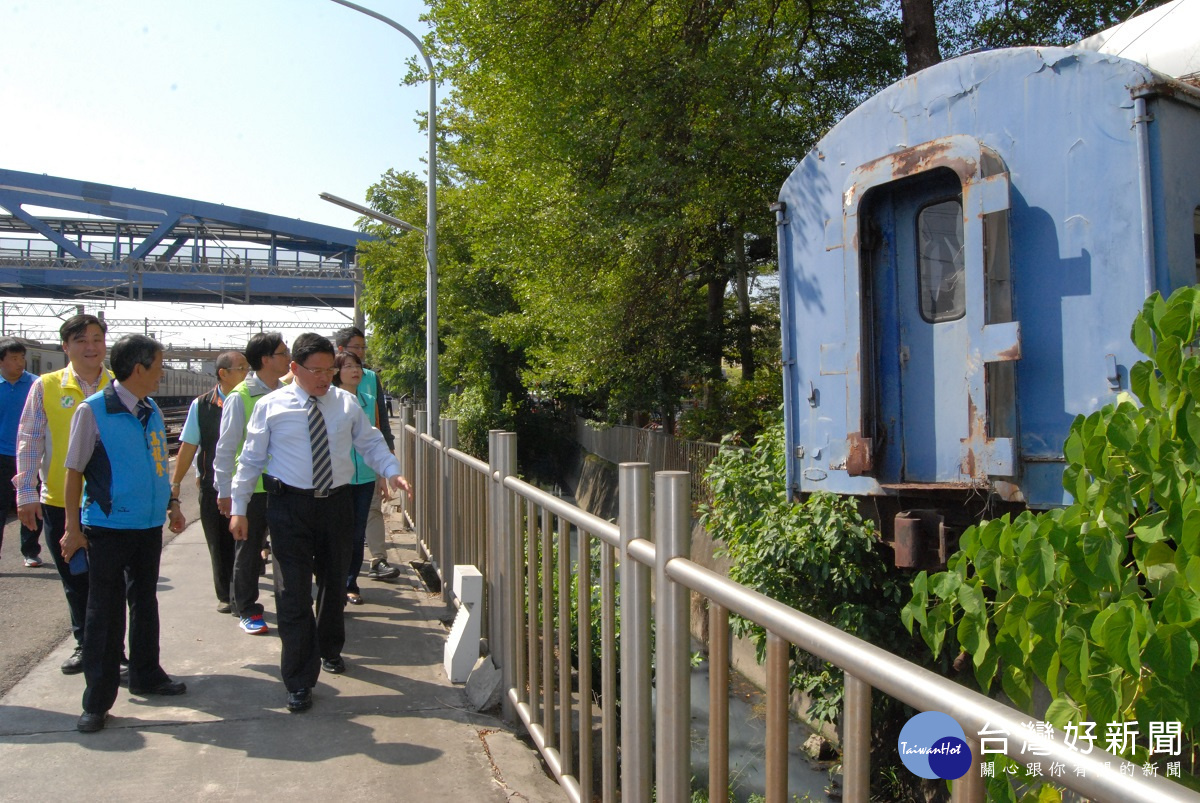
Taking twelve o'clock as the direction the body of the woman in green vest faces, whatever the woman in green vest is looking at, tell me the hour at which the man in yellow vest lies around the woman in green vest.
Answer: The man in yellow vest is roughly at 2 o'clock from the woman in green vest.

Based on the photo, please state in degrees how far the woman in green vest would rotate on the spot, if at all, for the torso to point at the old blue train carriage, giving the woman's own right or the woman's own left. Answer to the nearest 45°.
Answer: approximately 45° to the woman's own left

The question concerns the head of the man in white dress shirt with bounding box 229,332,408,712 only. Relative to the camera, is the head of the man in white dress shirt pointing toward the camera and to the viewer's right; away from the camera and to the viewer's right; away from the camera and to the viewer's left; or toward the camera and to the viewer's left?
toward the camera and to the viewer's right

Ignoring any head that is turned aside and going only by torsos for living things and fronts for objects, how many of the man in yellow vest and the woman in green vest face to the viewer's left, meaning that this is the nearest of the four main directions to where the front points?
0

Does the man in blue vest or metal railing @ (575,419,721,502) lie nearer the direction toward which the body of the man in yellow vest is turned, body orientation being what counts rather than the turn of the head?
the man in blue vest

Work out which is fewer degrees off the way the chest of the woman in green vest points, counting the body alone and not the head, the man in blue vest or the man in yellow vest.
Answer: the man in blue vest

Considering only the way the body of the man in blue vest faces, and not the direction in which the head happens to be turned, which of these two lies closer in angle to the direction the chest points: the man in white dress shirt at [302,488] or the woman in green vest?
the man in white dress shirt

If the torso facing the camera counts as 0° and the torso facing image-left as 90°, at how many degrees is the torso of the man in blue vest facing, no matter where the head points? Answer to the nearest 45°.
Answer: approximately 315°

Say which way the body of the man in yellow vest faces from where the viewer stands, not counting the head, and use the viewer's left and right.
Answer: facing the viewer and to the right of the viewer

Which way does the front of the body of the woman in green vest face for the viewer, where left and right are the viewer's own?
facing the viewer

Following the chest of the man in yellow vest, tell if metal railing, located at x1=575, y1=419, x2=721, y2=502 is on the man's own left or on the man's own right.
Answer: on the man's own left

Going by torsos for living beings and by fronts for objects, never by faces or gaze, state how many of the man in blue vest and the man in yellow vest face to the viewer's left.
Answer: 0

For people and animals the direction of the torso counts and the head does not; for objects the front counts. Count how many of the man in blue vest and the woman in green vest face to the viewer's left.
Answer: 0
